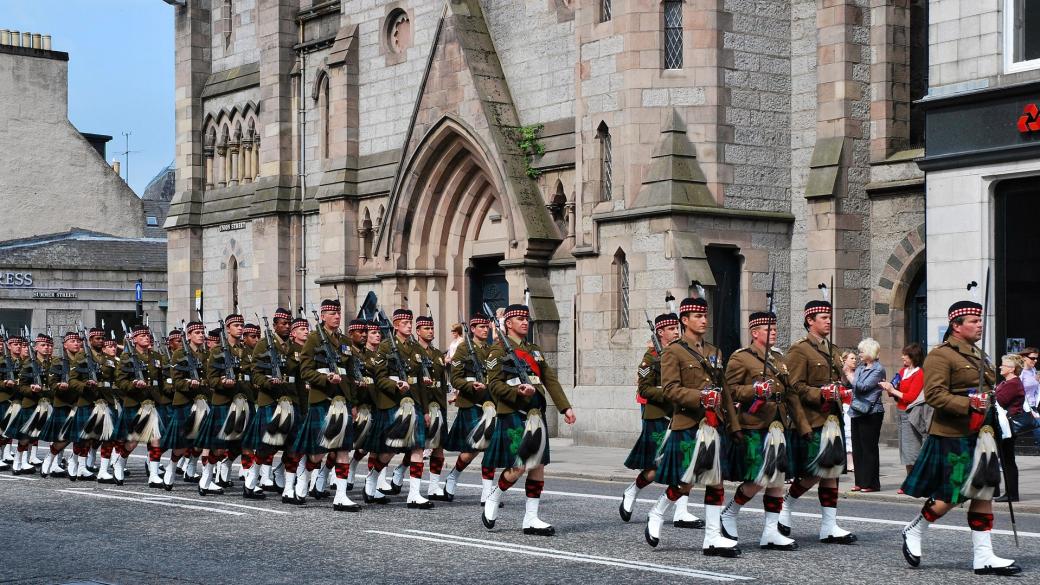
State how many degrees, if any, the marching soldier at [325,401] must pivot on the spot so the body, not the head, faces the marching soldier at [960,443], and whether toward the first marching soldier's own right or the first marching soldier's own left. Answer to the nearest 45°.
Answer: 0° — they already face them

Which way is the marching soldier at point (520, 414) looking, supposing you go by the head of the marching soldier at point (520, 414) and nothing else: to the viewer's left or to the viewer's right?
to the viewer's right

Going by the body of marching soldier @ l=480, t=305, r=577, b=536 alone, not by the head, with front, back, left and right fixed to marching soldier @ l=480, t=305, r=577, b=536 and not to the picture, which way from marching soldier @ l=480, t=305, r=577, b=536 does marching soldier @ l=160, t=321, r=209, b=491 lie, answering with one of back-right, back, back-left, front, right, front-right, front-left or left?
back

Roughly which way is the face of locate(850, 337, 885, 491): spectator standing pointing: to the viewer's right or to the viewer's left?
to the viewer's left

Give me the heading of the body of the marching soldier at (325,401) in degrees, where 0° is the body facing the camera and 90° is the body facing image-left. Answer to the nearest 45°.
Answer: approximately 315°

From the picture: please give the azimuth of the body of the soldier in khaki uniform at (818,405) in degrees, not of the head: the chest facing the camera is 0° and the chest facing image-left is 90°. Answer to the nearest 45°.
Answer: approximately 315°

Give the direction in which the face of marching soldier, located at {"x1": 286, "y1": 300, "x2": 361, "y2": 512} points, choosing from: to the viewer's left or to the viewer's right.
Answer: to the viewer's right

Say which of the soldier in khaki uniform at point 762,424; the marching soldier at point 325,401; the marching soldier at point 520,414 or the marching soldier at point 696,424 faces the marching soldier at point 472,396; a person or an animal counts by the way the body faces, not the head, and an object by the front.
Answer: the marching soldier at point 325,401
